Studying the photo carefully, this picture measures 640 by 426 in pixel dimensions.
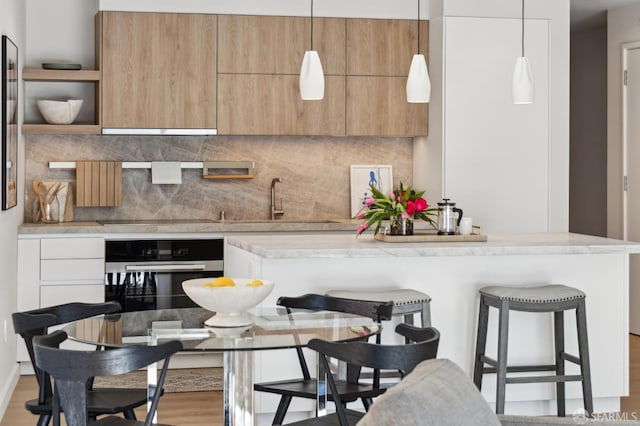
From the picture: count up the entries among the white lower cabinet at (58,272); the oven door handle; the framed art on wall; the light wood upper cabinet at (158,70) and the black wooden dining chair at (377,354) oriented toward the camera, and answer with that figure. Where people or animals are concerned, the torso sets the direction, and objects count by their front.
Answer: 3

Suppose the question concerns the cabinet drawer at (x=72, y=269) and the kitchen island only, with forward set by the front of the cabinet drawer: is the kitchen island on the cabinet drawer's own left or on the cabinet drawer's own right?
on the cabinet drawer's own left

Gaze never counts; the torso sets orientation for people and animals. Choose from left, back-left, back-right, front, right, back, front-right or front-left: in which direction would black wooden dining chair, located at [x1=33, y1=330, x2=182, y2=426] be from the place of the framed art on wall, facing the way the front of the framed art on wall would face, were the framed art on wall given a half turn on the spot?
left

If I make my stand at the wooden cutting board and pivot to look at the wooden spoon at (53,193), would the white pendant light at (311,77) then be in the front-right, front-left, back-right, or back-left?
back-left

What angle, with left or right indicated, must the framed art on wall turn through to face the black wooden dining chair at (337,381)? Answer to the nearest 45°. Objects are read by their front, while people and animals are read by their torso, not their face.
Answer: approximately 45° to its right

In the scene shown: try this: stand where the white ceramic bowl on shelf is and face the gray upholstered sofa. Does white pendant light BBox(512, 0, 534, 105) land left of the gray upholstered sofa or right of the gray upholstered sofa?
left

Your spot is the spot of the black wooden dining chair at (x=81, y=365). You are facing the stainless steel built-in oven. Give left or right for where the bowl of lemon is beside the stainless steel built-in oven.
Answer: right

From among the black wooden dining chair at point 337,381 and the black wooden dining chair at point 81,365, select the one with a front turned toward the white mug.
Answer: the black wooden dining chair at point 81,365

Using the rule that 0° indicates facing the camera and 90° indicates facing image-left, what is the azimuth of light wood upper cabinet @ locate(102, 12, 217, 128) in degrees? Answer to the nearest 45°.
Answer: approximately 0°

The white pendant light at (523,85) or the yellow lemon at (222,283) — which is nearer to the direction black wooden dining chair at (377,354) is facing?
the yellow lemon

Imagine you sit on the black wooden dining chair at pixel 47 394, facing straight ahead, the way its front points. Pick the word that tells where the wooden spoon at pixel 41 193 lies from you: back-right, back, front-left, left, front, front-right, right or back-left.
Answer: back-left
